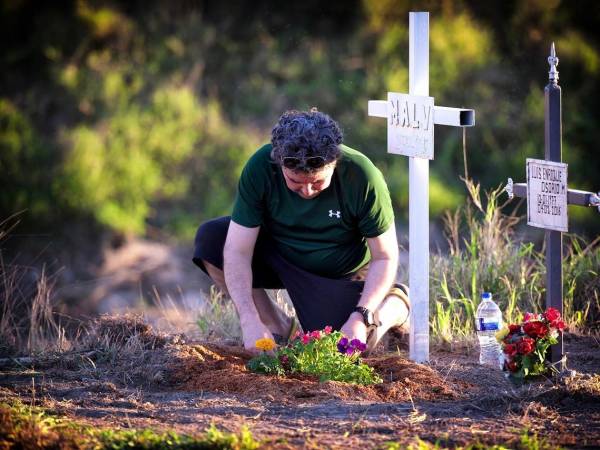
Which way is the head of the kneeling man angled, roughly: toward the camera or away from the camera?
toward the camera

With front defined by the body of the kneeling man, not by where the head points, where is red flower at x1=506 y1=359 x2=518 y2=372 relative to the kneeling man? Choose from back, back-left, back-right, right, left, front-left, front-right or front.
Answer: front-left

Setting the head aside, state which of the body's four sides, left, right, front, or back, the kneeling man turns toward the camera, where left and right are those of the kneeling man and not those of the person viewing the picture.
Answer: front

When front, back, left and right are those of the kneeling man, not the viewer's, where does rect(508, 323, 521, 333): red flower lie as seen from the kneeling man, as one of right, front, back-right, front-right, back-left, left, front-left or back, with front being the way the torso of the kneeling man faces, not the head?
front-left

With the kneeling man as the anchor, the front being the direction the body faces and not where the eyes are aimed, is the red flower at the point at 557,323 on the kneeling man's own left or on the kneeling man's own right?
on the kneeling man's own left

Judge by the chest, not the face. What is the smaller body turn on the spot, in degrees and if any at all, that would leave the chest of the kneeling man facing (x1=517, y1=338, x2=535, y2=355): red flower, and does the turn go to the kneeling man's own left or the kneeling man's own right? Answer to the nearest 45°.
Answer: approximately 45° to the kneeling man's own left

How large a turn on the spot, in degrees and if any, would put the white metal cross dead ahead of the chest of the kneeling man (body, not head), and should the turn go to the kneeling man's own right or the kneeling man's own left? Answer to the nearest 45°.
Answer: approximately 90° to the kneeling man's own left

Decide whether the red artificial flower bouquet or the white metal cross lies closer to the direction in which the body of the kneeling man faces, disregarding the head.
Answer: the red artificial flower bouquet
